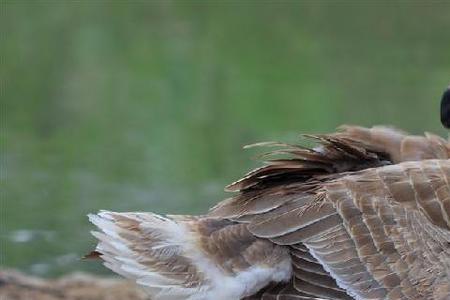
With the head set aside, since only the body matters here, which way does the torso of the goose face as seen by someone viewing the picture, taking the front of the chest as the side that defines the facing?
to the viewer's right
